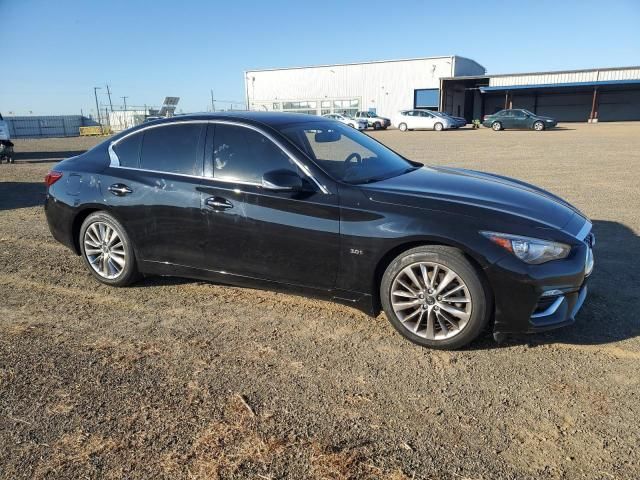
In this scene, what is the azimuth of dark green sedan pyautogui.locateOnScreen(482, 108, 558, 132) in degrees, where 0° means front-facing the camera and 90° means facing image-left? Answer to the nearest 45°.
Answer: approximately 270°

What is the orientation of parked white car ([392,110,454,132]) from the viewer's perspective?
to the viewer's right

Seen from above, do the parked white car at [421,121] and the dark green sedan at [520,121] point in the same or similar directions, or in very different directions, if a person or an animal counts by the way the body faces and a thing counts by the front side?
same or similar directions

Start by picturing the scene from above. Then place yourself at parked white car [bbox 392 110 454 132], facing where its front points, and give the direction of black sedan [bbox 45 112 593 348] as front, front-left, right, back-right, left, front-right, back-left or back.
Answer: right

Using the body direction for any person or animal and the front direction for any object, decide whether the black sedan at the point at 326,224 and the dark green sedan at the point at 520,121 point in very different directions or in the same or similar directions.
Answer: same or similar directions

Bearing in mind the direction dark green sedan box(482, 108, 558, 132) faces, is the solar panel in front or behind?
behind

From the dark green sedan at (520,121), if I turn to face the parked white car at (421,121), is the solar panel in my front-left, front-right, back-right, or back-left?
front-left

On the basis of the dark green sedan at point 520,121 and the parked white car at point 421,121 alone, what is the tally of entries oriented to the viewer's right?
2

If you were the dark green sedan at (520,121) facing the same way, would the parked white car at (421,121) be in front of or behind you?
behind

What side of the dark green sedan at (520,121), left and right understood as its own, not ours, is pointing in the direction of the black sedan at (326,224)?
right

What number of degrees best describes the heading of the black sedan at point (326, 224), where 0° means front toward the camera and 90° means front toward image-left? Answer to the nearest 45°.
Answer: approximately 315°

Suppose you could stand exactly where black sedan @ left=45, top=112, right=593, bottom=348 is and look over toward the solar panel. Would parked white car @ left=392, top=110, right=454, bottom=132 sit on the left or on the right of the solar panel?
right
